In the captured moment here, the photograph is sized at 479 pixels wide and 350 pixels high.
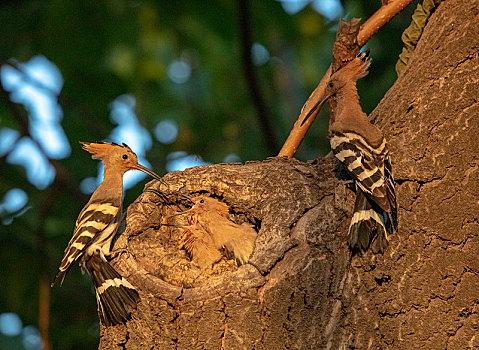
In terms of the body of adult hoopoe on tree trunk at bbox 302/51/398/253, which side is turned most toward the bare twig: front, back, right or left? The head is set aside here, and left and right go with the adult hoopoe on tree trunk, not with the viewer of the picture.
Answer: front

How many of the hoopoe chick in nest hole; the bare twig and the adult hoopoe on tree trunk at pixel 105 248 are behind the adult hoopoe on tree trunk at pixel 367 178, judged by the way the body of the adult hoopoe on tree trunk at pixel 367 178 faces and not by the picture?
0

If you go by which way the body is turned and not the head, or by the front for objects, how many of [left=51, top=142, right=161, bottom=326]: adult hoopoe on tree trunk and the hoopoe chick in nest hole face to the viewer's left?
1

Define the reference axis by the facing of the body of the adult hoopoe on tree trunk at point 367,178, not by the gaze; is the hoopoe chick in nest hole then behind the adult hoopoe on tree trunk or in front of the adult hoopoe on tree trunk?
in front

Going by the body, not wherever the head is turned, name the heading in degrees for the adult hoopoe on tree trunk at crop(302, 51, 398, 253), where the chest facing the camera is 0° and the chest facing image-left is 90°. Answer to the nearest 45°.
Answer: approximately 135°

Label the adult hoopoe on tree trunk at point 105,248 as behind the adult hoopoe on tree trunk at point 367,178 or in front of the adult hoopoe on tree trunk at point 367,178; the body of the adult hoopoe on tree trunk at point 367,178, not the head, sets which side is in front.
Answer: in front

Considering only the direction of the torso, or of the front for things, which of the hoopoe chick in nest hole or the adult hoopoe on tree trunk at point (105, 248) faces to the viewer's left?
the hoopoe chick in nest hole

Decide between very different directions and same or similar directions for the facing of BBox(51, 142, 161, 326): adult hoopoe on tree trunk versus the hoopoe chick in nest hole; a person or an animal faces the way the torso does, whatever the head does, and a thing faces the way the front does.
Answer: very different directions

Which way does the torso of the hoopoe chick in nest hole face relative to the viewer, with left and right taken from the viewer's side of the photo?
facing to the left of the viewer

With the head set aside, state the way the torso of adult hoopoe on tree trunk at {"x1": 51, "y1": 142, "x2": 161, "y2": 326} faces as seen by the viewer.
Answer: to the viewer's right
